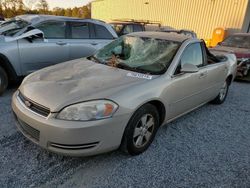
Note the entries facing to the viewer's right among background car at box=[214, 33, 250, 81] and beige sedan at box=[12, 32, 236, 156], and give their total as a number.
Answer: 0

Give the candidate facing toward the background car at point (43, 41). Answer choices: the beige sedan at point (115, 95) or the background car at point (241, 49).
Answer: the background car at point (241, 49)

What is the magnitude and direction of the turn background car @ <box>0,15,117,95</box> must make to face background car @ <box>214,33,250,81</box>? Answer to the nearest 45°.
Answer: approximately 135° to its left

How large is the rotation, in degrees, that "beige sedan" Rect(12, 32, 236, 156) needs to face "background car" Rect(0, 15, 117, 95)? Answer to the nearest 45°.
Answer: approximately 90° to its right

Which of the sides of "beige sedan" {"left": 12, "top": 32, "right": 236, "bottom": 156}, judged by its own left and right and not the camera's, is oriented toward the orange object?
back

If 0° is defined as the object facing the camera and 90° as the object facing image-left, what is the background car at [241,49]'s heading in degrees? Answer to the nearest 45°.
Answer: approximately 45°

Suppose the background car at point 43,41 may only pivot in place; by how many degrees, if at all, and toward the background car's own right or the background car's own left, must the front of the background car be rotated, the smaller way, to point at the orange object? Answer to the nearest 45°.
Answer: approximately 180°

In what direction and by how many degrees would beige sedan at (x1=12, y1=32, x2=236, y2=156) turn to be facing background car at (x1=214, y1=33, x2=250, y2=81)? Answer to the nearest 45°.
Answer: approximately 180°

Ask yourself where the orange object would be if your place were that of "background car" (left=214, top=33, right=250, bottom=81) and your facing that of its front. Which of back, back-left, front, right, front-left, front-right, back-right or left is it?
back-right

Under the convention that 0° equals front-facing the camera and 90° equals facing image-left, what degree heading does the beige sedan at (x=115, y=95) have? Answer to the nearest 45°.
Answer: approximately 45°

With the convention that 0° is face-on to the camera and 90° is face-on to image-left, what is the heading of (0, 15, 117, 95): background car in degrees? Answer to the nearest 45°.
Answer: approximately 45°
